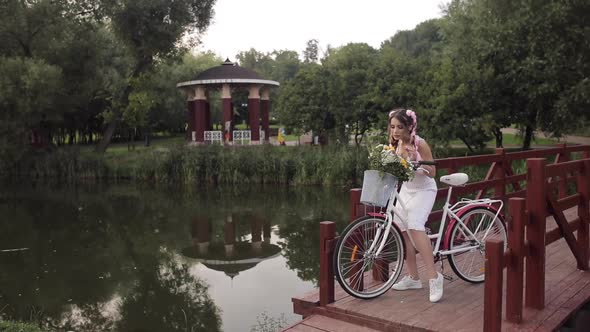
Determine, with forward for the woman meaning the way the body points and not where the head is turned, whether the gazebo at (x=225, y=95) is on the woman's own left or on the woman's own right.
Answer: on the woman's own right

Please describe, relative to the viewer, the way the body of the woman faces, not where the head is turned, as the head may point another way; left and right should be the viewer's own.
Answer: facing the viewer and to the left of the viewer

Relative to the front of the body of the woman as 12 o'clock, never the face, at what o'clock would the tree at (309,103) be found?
The tree is roughly at 4 o'clock from the woman.

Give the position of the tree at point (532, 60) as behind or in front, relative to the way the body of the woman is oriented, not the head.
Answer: behind

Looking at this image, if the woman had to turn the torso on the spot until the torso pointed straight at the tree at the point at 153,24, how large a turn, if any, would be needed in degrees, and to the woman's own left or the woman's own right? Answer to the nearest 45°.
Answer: approximately 90° to the woman's own right

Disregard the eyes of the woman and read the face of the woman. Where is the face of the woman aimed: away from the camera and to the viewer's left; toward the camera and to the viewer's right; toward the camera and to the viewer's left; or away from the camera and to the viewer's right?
toward the camera and to the viewer's left
